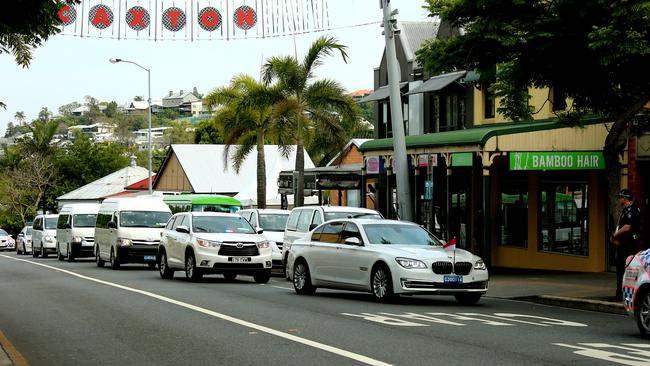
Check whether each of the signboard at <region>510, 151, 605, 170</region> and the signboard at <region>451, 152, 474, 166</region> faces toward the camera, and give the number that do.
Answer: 2

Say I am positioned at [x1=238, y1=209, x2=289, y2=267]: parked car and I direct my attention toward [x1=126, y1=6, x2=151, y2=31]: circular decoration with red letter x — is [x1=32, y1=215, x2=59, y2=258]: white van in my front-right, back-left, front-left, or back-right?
back-right

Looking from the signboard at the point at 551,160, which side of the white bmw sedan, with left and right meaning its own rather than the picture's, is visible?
left

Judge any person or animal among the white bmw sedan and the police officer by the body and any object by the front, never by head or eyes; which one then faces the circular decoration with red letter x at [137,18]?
the police officer

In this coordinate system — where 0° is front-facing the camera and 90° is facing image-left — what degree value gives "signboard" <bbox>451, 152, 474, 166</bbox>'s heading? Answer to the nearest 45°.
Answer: approximately 0°

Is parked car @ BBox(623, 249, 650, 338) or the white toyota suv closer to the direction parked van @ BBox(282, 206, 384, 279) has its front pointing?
the parked car

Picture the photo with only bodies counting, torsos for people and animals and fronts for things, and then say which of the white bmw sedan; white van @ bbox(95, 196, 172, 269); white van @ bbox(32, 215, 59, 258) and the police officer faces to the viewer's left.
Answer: the police officer
